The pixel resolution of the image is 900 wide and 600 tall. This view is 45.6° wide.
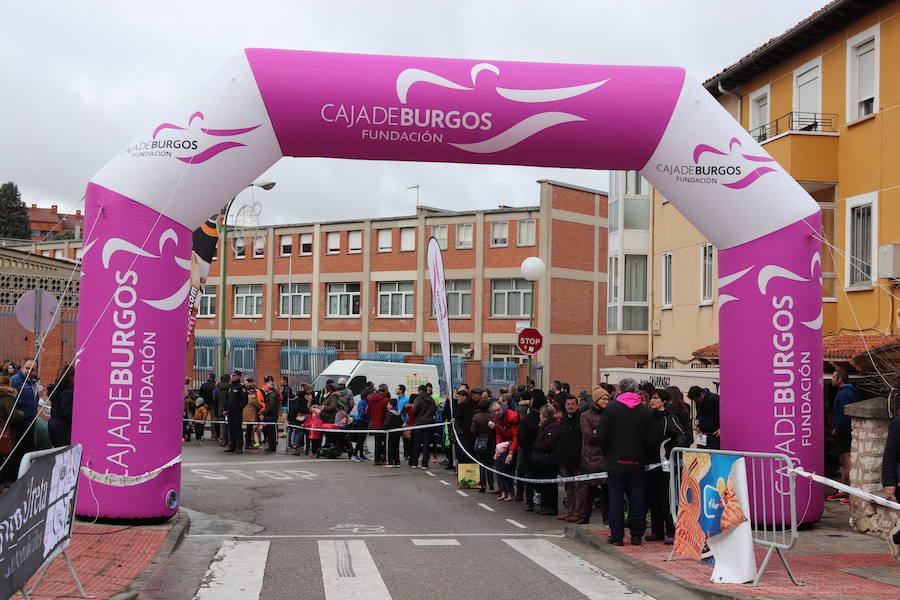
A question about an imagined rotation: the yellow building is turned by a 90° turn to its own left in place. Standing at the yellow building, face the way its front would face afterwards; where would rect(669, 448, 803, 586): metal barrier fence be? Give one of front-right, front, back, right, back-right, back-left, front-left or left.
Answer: front-right

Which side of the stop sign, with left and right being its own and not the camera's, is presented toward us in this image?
front

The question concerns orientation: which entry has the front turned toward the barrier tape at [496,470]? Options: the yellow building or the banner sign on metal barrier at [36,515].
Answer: the yellow building

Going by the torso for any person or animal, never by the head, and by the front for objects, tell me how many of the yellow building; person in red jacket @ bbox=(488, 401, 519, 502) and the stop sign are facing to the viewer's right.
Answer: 0

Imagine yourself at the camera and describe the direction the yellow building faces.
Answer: facing the viewer and to the left of the viewer

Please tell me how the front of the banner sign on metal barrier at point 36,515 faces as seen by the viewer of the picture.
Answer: facing the viewer and to the right of the viewer

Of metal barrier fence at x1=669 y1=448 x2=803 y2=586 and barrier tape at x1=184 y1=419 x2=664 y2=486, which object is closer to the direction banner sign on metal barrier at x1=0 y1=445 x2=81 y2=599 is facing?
the metal barrier fence
